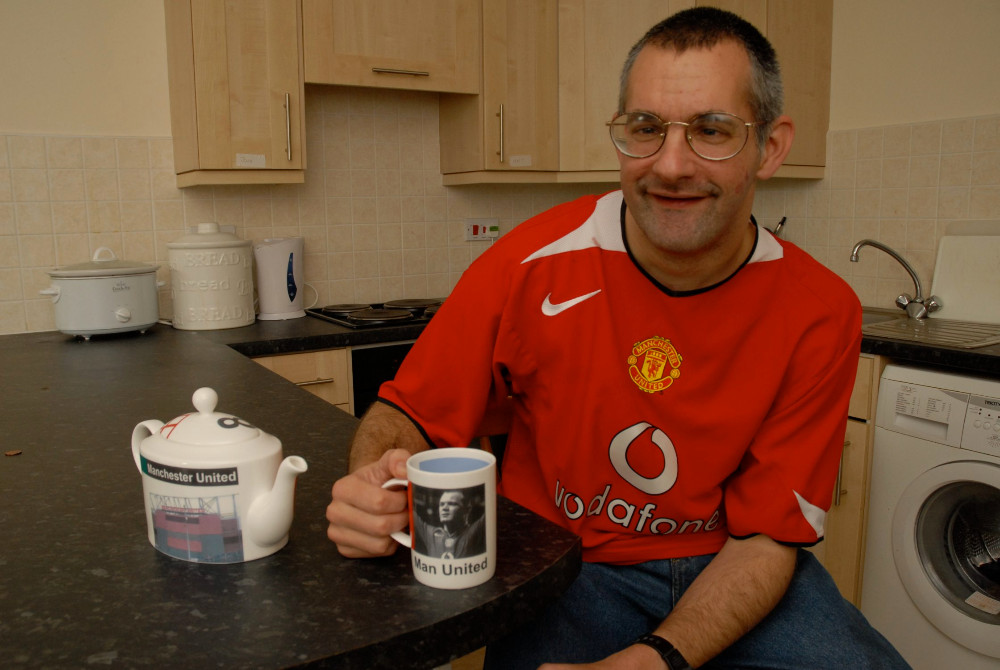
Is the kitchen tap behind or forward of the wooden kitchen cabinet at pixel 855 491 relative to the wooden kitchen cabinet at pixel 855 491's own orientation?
behind

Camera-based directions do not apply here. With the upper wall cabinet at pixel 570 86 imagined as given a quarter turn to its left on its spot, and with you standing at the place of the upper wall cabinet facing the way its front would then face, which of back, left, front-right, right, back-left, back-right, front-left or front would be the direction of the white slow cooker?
back-right

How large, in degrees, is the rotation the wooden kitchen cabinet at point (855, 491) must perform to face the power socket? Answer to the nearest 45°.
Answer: approximately 45° to its right

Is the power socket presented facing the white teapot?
yes
